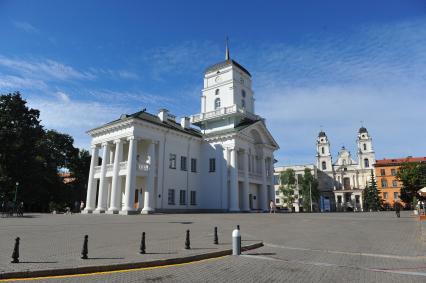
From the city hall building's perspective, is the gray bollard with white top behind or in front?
in front
